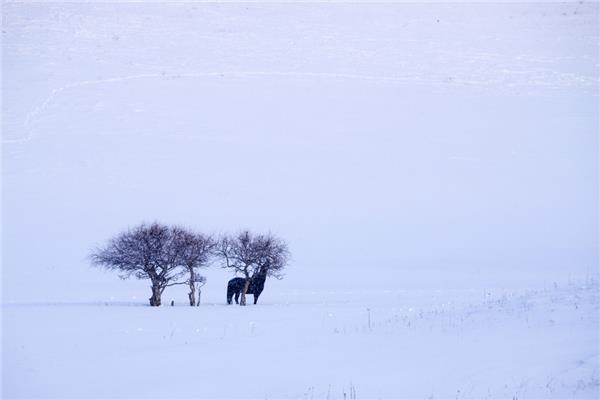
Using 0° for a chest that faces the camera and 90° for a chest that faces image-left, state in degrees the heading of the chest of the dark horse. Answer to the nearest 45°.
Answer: approximately 270°

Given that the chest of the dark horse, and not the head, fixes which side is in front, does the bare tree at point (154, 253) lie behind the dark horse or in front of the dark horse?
behind

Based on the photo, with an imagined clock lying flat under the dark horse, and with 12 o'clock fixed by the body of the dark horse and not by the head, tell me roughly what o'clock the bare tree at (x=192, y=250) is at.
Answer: The bare tree is roughly at 5 o'clock from the dark horse.
